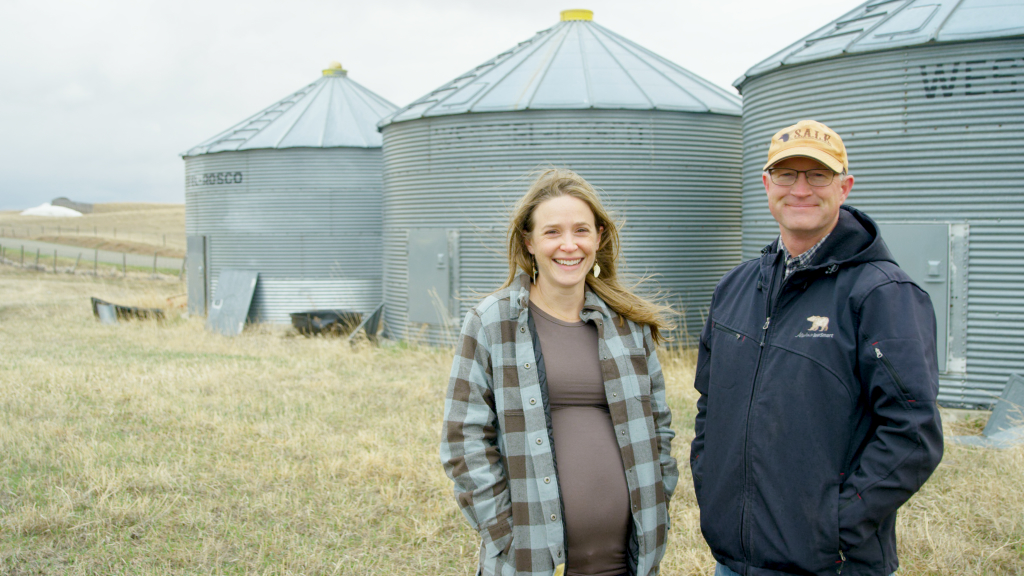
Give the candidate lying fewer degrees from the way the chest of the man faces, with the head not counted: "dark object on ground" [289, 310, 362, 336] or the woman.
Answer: the woman

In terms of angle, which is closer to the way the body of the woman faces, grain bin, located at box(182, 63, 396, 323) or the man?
the man

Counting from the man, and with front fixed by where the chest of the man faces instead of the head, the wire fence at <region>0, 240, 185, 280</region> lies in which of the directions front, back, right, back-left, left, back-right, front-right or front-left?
right

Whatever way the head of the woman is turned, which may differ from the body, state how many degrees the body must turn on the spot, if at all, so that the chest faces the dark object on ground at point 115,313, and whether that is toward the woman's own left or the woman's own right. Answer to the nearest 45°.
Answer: approximately 180°

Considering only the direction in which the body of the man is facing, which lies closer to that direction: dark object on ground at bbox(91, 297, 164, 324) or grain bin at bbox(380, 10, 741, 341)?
the dark object on ground

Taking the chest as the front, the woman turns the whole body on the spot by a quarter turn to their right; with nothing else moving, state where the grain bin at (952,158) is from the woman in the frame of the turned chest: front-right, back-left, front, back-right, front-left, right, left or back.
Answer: back

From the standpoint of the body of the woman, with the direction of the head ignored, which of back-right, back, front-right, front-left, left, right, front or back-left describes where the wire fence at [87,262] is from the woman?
back

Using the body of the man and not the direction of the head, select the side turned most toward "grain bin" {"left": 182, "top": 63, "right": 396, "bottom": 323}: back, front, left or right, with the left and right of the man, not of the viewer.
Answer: right

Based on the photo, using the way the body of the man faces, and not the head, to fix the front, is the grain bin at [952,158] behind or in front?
behind

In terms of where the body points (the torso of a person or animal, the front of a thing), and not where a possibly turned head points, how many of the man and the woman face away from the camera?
0

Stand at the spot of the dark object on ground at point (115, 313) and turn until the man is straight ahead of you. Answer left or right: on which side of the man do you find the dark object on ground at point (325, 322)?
left

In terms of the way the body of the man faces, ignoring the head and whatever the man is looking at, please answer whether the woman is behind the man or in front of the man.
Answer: in front
